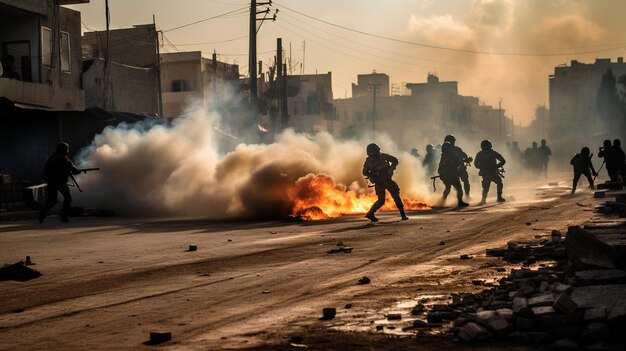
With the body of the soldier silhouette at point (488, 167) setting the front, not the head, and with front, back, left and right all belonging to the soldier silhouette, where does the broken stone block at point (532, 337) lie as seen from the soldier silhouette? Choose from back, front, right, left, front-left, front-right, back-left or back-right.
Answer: back

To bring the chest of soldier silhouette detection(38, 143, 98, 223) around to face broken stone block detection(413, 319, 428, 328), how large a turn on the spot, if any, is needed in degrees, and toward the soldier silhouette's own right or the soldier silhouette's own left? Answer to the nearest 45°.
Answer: approximately 90° to the soldier silhouette's own right

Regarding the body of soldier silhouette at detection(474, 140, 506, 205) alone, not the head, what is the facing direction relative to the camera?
toward the camera

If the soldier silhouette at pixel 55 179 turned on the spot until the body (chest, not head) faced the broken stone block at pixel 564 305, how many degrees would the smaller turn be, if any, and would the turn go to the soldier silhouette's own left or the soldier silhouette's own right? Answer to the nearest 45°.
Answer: approximately 90° to the soldier silhouette's own right

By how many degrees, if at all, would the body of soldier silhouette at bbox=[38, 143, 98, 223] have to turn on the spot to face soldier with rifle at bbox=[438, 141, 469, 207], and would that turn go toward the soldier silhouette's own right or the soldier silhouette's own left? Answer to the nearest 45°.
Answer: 0° — they already face them

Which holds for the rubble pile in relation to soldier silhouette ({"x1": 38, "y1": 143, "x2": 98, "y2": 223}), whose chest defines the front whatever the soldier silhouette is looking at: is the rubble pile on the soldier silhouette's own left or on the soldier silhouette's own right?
on the soldier silhouette's own right

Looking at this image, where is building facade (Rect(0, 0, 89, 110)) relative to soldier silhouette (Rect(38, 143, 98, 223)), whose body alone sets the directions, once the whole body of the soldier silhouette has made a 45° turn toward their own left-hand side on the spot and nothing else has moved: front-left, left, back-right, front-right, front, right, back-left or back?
front-left

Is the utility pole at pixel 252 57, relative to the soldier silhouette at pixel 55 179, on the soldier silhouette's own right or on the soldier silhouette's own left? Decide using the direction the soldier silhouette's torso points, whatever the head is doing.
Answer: on the soldier silhouette's own left

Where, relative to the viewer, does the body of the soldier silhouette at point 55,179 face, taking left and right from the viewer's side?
facing to the right of the viewer

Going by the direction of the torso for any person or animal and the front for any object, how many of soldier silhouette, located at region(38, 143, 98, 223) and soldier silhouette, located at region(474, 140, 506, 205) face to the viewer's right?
1

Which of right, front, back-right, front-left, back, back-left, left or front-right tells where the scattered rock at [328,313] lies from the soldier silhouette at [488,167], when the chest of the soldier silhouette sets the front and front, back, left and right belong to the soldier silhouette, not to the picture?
front

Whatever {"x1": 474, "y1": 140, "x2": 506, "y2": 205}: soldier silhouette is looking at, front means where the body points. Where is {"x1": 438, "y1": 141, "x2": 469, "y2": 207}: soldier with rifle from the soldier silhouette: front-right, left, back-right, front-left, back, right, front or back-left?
left
